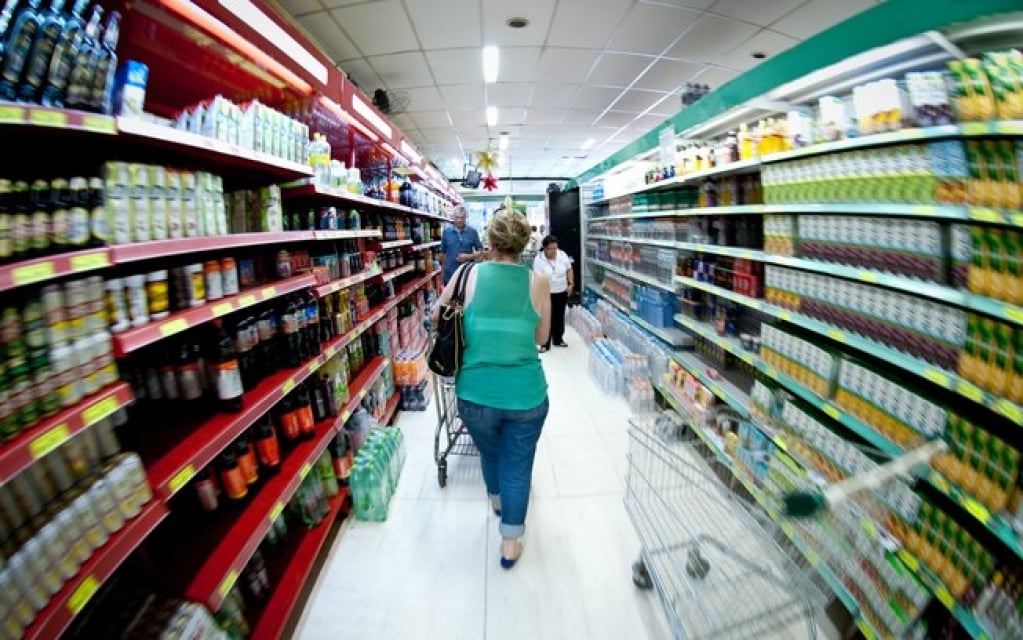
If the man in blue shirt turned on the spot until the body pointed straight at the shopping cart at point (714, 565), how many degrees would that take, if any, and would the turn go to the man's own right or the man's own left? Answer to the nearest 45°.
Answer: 0° — they already face it

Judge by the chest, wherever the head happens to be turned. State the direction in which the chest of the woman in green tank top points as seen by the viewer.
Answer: away from the camera

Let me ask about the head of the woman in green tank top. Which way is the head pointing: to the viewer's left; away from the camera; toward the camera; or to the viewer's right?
away from the camera

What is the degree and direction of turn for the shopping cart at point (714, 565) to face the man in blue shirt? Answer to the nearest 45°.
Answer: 0° — it already faces them

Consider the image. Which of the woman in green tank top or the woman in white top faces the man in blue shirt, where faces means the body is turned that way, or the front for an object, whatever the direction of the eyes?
the woman in green tank top

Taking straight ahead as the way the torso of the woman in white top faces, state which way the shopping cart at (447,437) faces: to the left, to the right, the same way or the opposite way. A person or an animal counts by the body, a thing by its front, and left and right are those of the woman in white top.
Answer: the opposite way

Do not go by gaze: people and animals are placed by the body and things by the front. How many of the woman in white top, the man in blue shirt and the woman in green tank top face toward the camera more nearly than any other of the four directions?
2

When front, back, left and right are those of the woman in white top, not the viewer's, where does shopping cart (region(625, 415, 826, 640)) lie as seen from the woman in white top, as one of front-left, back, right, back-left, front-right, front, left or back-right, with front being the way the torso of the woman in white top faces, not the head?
front

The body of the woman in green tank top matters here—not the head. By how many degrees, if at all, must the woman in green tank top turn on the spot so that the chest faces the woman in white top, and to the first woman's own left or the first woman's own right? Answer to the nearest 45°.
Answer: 0° — they already face them

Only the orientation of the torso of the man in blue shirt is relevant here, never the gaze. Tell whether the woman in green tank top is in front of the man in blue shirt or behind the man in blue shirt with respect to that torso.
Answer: in front

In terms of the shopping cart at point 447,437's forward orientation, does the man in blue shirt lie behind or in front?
in front

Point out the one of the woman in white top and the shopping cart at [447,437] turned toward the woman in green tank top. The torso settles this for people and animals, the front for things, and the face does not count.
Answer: the woman in white top

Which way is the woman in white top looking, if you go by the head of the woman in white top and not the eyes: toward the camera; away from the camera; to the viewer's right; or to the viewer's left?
toward the camera

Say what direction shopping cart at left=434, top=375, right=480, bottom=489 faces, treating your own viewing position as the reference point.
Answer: facing away from the viewer

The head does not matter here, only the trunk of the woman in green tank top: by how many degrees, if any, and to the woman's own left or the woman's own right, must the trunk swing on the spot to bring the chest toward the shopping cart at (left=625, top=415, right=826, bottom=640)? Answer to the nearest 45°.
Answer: approximately 135° to the woman's own right

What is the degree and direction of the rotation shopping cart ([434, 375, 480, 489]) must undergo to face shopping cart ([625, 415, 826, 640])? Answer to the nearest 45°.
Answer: approximately 135° to its right

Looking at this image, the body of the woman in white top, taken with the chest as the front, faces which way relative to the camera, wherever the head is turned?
toward the camera

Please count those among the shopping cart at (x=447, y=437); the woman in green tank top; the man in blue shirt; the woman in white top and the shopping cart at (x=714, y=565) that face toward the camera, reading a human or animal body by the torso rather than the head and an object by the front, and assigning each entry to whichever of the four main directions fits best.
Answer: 2
